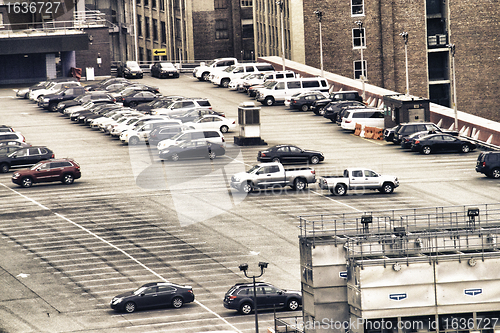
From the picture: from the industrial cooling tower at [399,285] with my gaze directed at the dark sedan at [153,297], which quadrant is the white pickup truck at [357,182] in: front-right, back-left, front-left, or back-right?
front-right

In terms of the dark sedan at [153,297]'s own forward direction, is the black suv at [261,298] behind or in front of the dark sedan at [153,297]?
behind

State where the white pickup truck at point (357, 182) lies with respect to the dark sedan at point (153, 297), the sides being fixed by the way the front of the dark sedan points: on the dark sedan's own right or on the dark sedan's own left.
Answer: on the dark sedan's own right

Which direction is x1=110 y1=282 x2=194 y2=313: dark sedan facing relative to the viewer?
to the viewer's left

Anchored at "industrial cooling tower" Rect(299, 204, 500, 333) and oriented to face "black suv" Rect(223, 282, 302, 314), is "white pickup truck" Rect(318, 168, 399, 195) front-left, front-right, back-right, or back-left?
front-right

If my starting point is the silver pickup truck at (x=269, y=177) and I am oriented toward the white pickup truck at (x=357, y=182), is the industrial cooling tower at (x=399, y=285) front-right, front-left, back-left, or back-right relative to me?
front-right

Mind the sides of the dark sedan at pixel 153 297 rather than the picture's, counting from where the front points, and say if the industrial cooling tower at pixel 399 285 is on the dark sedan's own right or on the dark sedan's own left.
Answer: on the dark sedan's own left
